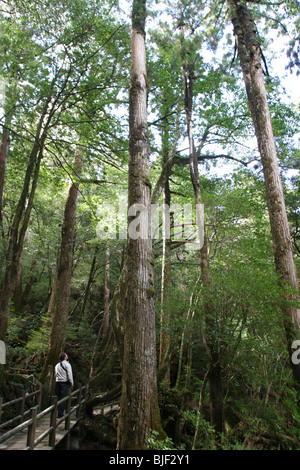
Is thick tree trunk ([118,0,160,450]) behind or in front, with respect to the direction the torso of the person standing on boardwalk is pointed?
behind

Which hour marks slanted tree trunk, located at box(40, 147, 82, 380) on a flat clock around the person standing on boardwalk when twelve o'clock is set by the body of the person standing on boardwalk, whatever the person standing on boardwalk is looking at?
The slanted tree trunk is roughly at 12 o'clock from the person standing on boardwalk.

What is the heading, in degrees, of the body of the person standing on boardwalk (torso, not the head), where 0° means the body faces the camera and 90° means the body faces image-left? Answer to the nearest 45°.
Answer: approximately 180°
